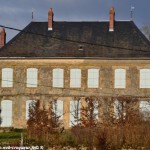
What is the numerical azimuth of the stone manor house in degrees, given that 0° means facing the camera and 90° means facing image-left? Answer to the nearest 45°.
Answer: approximately 0°
